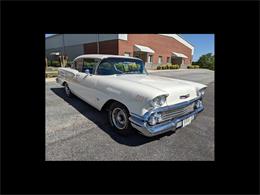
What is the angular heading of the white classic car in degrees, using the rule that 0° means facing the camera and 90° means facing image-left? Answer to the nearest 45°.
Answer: approximately 315°

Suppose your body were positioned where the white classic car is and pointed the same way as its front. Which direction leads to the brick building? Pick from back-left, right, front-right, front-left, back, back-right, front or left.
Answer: back-left
